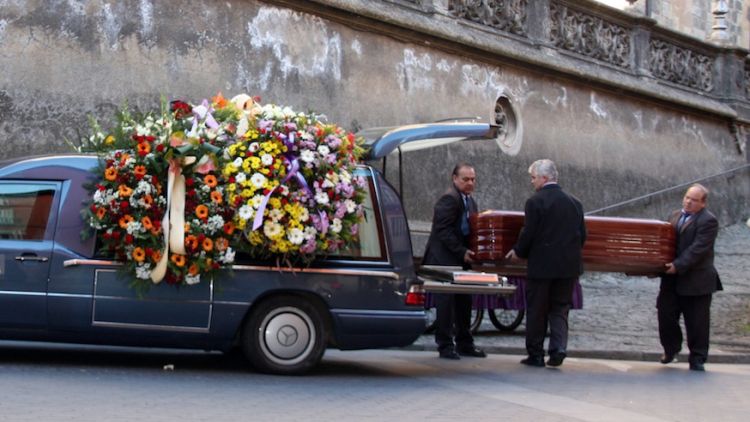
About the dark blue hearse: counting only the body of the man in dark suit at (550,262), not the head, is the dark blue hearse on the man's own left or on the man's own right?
on the man's own left

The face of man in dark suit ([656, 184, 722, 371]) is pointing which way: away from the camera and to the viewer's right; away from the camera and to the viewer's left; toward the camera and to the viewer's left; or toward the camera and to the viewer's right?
toward the camera and to the viewer's left

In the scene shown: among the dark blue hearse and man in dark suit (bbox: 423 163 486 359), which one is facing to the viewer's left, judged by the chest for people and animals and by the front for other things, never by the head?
the dark blue hearse

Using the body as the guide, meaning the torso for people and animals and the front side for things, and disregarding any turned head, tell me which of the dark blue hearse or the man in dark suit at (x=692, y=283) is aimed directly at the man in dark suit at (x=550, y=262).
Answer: the man in dark suit at (x=692, y=283)

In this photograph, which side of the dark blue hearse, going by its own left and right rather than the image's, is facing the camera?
left

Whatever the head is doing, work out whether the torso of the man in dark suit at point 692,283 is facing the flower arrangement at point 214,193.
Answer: yes

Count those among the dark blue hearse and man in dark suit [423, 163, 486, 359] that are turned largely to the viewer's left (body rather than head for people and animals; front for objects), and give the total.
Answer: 1

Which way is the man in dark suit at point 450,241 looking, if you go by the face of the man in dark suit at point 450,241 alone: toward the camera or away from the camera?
toward the camera

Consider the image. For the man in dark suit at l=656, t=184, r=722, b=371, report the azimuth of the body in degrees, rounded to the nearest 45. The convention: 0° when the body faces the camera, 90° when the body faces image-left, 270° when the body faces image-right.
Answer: approximately 45°

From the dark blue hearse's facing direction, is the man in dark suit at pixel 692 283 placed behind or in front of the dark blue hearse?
behind

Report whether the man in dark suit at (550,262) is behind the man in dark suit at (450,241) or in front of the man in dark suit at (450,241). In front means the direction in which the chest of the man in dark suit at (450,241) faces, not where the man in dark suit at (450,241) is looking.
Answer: in front
